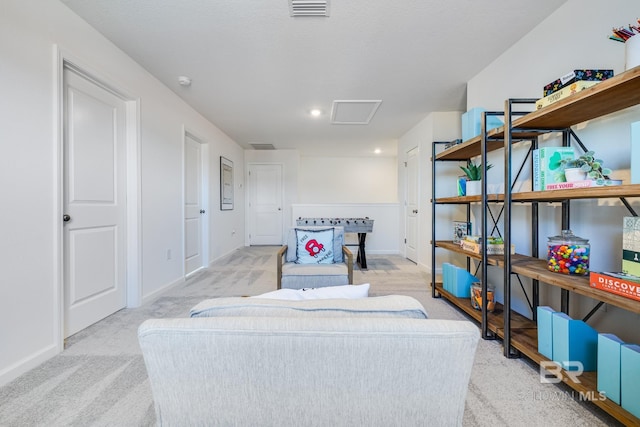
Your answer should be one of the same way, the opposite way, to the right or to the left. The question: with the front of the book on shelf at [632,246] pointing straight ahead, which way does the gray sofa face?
to the right

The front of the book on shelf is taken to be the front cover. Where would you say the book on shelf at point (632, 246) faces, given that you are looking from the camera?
facing the viewer and to the left of the viewer

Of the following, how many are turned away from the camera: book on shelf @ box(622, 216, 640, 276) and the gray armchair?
0

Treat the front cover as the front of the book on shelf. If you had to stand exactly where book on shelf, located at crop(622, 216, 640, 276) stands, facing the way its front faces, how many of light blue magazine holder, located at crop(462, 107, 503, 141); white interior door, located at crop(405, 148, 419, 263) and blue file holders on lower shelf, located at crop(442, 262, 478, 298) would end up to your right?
3

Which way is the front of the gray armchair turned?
toward the camera

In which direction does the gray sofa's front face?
away from the camera

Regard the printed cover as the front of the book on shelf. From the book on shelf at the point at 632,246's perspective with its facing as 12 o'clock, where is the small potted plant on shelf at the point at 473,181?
The small potted plant on shelf is roughly at 3 o'clock from the book on shelf.

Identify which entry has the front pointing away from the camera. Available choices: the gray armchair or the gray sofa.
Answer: the gray sofa

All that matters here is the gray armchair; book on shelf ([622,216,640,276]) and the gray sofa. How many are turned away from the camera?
1

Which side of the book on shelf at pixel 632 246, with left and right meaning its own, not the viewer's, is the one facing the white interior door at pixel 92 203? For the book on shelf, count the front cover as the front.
front

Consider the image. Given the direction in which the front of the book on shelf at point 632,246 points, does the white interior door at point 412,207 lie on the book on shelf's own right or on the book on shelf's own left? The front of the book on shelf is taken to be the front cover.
on the book on shelf's own right

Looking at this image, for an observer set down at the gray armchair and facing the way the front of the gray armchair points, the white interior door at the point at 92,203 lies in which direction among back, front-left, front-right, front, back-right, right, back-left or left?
right

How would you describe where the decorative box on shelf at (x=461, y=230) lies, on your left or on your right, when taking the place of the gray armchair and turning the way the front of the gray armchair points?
on your left

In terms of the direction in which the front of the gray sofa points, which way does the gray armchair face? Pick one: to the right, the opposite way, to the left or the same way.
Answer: the opposite way

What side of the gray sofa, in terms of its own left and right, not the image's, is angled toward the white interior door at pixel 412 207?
front

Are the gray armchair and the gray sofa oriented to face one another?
yes
